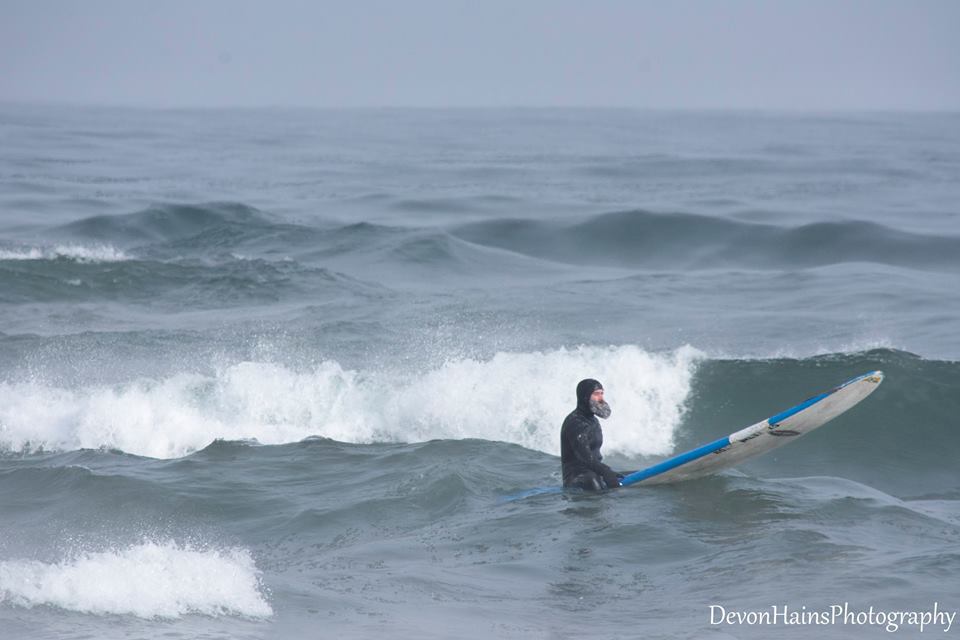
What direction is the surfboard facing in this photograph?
to the viewer's right

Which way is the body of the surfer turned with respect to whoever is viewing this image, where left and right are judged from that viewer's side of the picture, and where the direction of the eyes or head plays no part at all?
facing to the right of the viewer
